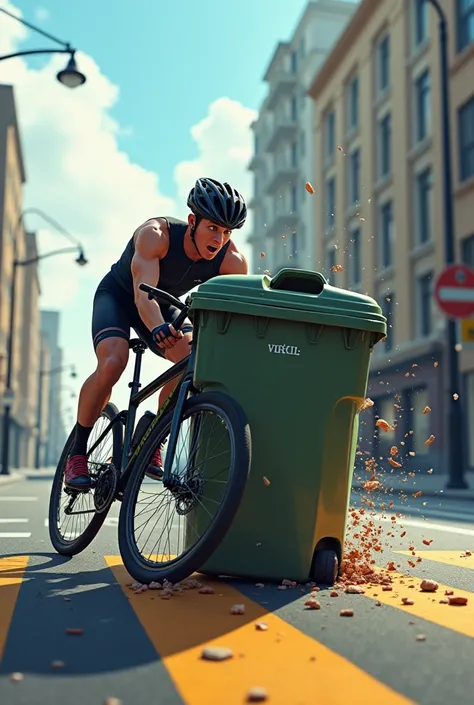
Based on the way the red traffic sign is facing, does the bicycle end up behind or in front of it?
in front

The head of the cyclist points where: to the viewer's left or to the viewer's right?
to the viewer's right

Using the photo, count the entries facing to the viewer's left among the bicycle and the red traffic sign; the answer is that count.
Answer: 0

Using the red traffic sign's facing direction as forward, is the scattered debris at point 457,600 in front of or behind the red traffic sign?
in front

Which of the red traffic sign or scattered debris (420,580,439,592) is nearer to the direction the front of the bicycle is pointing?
the scattered debris

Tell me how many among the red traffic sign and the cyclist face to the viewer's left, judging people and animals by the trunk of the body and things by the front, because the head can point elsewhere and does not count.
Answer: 0

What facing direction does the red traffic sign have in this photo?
toward the camera

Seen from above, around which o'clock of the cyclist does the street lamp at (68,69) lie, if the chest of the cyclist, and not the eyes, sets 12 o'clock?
The street lamp is roughly at 7 o'clock from the cyclist.

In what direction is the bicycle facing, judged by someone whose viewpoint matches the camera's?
facing the viewer and to the right of the viewer

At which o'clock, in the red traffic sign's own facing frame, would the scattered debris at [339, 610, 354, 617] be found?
The scattered debris is roughly at 12 o'clock from the red traffic sign.

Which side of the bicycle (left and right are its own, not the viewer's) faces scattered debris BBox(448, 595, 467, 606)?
front
